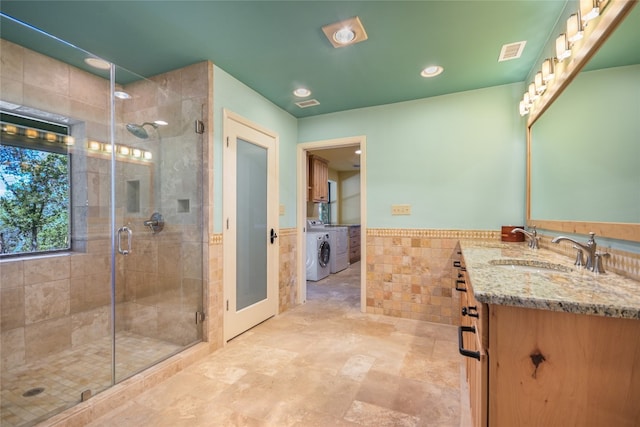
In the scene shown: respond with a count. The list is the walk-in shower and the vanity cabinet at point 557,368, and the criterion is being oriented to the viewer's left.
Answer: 1

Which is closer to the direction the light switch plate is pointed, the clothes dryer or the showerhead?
the showerhead

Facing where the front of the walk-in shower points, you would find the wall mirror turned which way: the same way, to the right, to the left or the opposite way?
the opposite way

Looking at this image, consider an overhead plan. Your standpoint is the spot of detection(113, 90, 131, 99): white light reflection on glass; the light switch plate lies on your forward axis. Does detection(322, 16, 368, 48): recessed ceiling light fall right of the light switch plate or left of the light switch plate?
right

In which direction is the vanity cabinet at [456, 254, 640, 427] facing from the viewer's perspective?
to the viewer's left

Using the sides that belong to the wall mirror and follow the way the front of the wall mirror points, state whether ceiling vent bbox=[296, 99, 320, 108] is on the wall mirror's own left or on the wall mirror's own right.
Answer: on the wall mirror's own right

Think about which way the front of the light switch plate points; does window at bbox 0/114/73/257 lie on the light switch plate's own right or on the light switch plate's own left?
on the light switch plate's own right

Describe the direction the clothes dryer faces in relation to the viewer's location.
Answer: facing the viewer and to the right of the viewer

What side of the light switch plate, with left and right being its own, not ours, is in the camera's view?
front

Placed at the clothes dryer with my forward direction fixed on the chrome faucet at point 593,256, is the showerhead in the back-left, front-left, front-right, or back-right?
front-right

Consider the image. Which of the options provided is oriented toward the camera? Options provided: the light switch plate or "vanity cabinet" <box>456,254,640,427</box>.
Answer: the light switch plate

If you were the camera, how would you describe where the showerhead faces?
facing the viewer and to the left of the viewer
